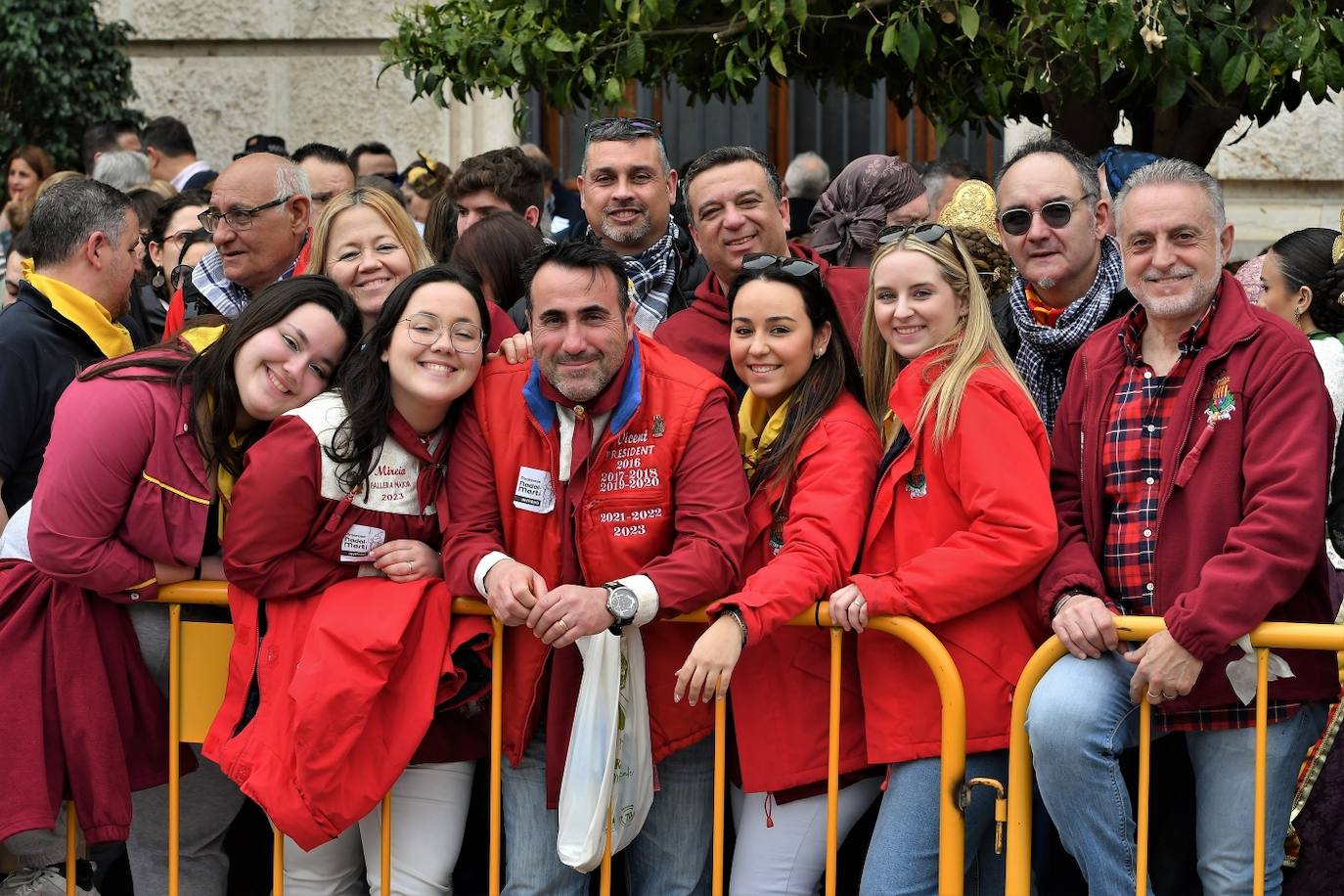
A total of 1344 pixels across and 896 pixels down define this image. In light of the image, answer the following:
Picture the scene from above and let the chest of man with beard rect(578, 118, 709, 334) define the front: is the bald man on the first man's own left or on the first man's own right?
on the first man's own right

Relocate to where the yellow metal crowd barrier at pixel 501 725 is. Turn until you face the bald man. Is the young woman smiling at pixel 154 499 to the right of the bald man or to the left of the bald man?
left

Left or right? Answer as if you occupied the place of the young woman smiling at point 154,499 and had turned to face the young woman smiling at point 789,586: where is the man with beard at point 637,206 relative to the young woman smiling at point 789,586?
left

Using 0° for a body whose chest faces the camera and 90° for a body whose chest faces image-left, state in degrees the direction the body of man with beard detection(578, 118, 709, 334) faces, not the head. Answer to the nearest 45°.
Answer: approximately 0°

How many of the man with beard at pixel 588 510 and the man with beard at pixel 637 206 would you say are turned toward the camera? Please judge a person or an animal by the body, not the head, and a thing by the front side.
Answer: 2

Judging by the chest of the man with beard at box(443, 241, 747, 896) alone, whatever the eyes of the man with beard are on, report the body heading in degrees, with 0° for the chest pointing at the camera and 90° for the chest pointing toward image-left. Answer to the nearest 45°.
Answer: approximately 0°

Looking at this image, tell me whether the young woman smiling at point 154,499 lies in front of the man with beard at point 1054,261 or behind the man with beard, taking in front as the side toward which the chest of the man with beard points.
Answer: in front

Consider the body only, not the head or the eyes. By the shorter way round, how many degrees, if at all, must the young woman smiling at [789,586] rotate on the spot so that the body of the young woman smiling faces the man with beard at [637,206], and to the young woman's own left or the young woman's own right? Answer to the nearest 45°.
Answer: approximately 135° to the young woman's own right
